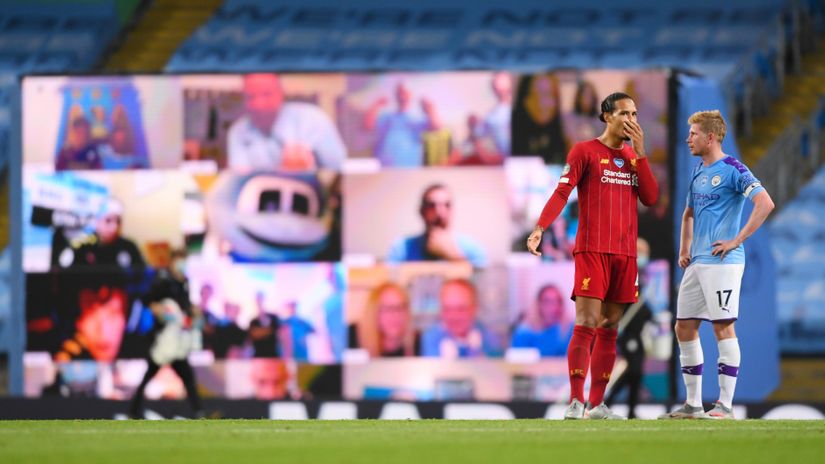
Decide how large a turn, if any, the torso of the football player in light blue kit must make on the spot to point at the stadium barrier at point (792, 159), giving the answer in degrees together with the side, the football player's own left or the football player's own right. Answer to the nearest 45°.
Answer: approximately 135° to the football player's own right

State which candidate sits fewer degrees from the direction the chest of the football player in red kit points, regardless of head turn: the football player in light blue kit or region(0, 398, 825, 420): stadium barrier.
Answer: the football player in light blue kit

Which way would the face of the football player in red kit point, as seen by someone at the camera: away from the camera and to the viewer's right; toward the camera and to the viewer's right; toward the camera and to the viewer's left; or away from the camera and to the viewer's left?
toward the camera and to the viewer's right

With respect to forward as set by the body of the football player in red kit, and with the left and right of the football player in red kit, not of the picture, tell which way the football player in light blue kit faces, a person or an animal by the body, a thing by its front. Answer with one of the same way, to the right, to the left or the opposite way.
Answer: to the right

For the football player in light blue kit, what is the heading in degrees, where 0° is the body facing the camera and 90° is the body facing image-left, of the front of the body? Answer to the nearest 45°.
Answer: approximately 45°

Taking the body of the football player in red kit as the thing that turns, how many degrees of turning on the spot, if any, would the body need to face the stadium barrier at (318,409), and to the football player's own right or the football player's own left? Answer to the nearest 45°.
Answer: approximately 180°

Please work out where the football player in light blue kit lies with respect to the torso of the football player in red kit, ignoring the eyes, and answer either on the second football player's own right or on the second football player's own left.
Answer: on the second football player's own left

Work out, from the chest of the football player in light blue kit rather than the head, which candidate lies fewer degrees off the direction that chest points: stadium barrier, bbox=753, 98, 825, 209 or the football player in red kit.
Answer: the football player in red kit

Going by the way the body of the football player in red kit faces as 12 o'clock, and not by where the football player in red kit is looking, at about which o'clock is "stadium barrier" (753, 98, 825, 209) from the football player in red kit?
The stadium barrier is roughly at 8 o'clock from the football player in red kit.

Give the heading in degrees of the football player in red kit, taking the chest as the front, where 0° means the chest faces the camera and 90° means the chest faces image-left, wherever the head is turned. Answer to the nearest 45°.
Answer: approximately 315°

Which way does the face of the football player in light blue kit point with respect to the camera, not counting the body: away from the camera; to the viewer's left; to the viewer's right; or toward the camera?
to the viewer's left
